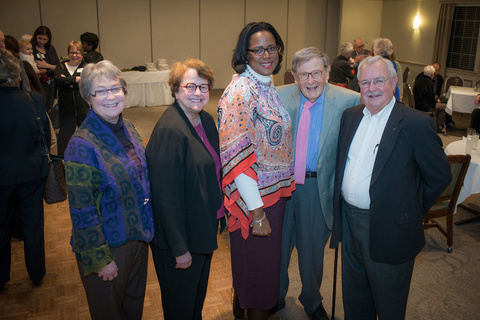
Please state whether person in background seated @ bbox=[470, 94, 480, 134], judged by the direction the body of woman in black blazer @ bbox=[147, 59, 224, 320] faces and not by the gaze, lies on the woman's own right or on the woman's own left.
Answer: on the woman's own left

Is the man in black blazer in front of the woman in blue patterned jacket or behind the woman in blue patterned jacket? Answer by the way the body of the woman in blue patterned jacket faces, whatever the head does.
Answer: in front

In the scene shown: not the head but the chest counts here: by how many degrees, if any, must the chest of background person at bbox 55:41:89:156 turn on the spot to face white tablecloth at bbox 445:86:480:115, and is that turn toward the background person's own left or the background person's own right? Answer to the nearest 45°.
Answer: approximately 90° to the background person's own left

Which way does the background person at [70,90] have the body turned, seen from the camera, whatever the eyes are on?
toward the camera

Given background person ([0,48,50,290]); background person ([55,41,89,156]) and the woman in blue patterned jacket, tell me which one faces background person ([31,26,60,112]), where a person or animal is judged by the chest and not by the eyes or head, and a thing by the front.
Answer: background person ([0,48,50,290])

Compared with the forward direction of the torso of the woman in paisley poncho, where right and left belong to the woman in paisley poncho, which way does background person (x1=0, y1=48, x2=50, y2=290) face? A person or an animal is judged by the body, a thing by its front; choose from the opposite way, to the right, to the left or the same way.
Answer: the opposite way

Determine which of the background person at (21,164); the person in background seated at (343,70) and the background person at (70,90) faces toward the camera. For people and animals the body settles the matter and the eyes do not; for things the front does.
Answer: the background person at (70,90)

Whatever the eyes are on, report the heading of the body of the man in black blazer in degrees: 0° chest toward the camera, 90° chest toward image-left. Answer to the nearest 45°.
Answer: approximately 45°
